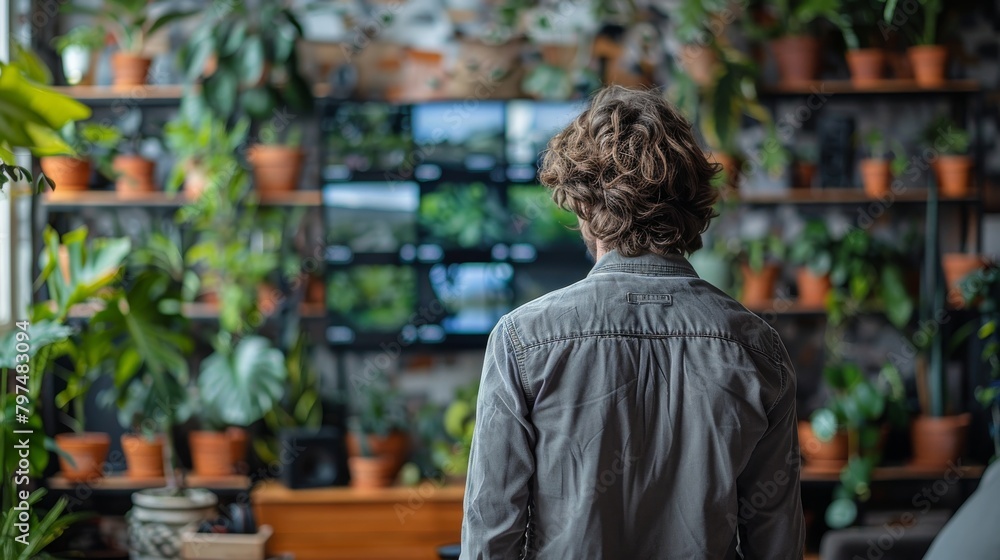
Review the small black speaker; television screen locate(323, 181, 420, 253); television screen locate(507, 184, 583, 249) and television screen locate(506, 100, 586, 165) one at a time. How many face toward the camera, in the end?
4

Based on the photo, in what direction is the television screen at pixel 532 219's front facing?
toward the camera

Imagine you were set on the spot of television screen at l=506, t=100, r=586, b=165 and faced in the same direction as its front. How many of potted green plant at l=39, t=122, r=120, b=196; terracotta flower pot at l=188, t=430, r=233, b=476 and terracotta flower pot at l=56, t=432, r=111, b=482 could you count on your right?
3

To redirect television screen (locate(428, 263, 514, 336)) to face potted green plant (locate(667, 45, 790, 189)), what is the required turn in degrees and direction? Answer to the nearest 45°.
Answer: approximately 90° to its left

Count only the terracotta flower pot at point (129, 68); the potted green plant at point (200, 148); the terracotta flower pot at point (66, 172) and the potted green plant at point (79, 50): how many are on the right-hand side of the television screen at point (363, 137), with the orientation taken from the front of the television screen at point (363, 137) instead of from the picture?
4

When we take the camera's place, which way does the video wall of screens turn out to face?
facing the viewer

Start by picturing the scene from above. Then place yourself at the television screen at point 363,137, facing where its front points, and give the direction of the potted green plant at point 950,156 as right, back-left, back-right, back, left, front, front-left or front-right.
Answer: left

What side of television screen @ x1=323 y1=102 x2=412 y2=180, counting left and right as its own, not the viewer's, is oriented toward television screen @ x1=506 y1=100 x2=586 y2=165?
left

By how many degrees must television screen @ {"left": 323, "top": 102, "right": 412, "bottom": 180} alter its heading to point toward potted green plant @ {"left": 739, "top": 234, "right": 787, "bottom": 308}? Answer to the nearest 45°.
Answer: approximately 90° to its left

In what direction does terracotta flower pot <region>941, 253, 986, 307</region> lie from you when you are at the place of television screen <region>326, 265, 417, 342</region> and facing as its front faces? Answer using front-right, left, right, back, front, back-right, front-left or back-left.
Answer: left

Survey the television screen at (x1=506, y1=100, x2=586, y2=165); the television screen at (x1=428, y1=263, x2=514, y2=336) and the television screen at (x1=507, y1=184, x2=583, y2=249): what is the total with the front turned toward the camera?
3

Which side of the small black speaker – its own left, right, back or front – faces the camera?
front

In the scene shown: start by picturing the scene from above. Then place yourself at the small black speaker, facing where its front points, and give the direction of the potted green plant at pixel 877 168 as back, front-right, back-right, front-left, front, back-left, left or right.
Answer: left
